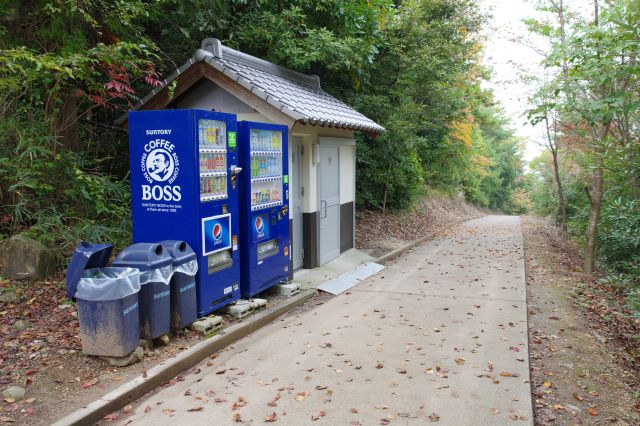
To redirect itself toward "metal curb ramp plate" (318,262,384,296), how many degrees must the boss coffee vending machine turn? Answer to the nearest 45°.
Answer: approximately 90° to its left

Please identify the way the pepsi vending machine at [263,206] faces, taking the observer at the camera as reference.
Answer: facing the viewer and to the right of the viewer

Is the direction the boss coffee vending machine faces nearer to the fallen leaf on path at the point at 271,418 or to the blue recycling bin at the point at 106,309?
the fallen leaf on path

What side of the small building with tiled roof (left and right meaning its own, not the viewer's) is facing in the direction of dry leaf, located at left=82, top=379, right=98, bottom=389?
right

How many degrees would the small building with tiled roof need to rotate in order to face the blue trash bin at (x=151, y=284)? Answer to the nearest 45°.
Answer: approximately 90° to its right

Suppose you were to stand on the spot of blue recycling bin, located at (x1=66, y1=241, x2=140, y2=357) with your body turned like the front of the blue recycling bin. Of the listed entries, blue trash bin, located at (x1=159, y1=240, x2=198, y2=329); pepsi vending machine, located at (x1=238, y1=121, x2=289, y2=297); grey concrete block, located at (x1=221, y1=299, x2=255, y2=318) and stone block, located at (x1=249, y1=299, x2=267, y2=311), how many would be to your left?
4

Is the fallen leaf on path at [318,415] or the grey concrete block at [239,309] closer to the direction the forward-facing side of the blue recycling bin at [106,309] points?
the fallen leaf on path

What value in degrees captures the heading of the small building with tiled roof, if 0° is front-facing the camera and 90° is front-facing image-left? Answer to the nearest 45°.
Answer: approximately 315°

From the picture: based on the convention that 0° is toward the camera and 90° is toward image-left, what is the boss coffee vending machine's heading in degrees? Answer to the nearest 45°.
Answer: approximately 315°

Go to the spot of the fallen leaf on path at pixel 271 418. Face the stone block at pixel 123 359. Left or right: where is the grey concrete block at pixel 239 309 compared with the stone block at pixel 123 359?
right

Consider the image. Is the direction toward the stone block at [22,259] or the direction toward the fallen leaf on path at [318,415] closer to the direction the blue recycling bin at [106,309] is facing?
the fallen leaf on path
